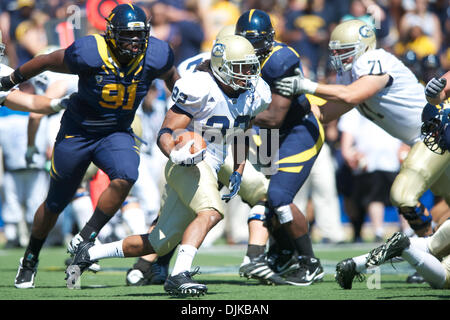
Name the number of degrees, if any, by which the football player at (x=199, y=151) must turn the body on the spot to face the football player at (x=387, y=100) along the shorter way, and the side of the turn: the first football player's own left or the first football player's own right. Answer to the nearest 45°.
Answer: approximately 90° to the first football player's own left

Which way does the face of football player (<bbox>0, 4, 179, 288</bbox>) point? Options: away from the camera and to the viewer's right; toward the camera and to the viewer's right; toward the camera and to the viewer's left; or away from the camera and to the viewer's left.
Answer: toward the camera and to the viewer's right
